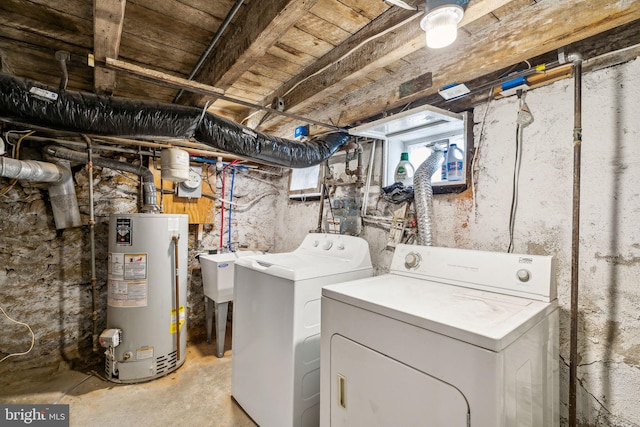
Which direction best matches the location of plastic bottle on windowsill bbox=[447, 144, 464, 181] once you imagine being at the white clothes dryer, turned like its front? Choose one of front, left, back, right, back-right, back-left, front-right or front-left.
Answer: back-right

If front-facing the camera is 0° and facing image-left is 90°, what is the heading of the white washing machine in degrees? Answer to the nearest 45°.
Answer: approximately 45°

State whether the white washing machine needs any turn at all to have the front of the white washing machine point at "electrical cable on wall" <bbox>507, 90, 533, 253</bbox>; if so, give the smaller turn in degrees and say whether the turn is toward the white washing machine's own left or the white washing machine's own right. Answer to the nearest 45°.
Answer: approximately 135° to the white washing machine's own left

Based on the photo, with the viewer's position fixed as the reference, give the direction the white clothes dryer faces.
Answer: facing the viewer and to the left of the viewer

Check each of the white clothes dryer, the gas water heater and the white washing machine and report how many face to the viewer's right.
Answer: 0

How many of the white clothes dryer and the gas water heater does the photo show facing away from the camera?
0

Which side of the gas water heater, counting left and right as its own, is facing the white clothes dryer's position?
left

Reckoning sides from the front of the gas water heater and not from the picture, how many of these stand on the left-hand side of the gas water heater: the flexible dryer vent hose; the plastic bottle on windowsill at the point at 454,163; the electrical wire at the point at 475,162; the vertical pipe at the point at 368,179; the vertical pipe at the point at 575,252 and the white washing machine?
6

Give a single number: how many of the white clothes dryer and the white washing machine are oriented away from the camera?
0

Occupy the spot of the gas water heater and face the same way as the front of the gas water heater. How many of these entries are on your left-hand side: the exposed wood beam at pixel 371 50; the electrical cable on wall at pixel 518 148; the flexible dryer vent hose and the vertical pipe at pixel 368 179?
4

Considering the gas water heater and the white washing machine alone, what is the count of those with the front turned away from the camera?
0
